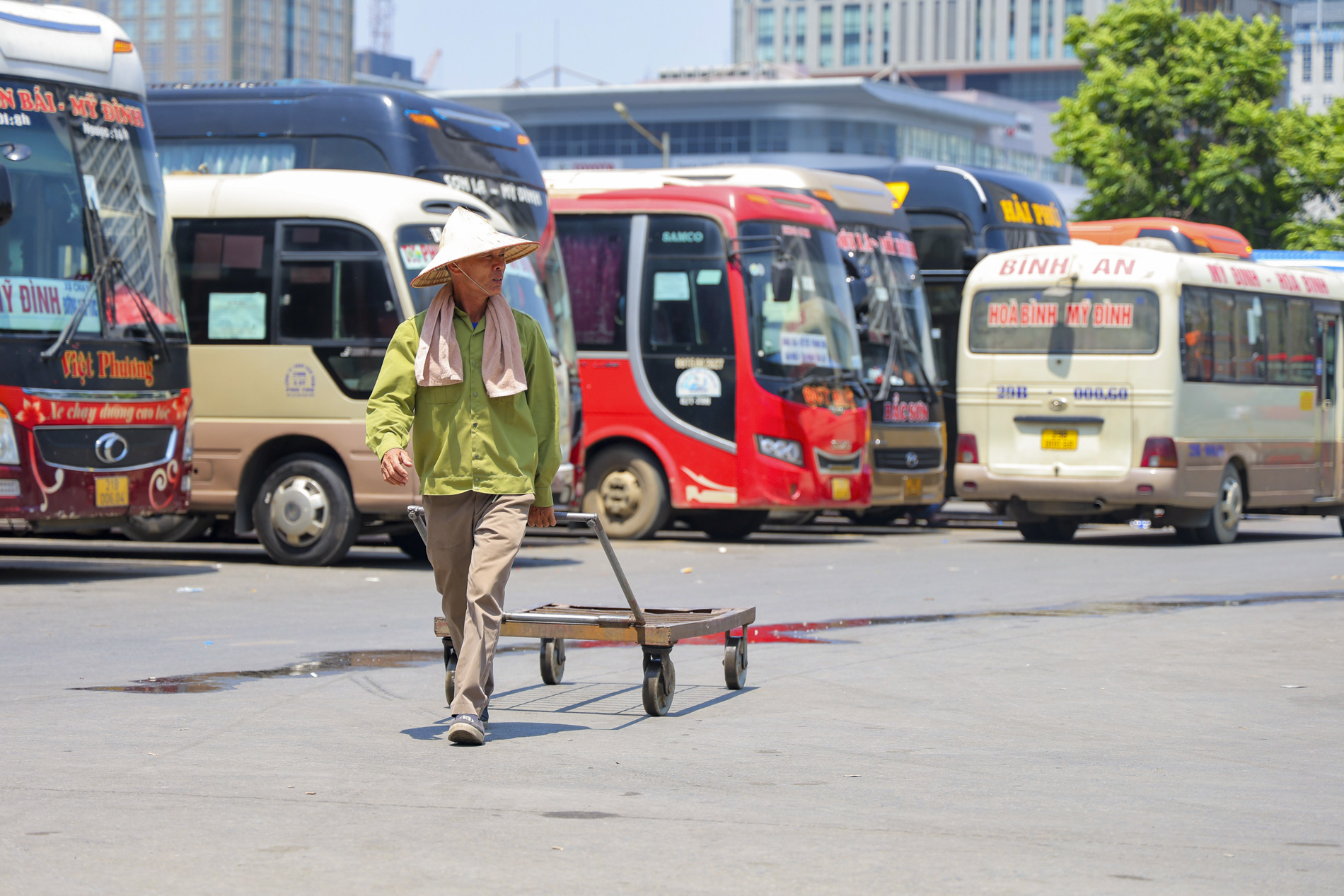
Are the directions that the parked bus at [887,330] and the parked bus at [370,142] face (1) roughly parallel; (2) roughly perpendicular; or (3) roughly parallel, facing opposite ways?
roughly parallel

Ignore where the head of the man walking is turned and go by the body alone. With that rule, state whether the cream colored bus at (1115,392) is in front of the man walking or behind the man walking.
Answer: behind

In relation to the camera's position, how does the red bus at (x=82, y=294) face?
facing the viewer and to the right of the viewer

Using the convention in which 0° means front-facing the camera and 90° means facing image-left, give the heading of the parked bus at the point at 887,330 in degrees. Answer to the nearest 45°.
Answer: approximately 315°

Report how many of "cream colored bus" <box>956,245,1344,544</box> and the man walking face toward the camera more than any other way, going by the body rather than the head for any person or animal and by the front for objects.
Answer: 1

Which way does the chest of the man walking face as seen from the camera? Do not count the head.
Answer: toward the camera

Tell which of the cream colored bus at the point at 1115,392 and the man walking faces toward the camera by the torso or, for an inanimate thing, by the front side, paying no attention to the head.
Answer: the man walking
